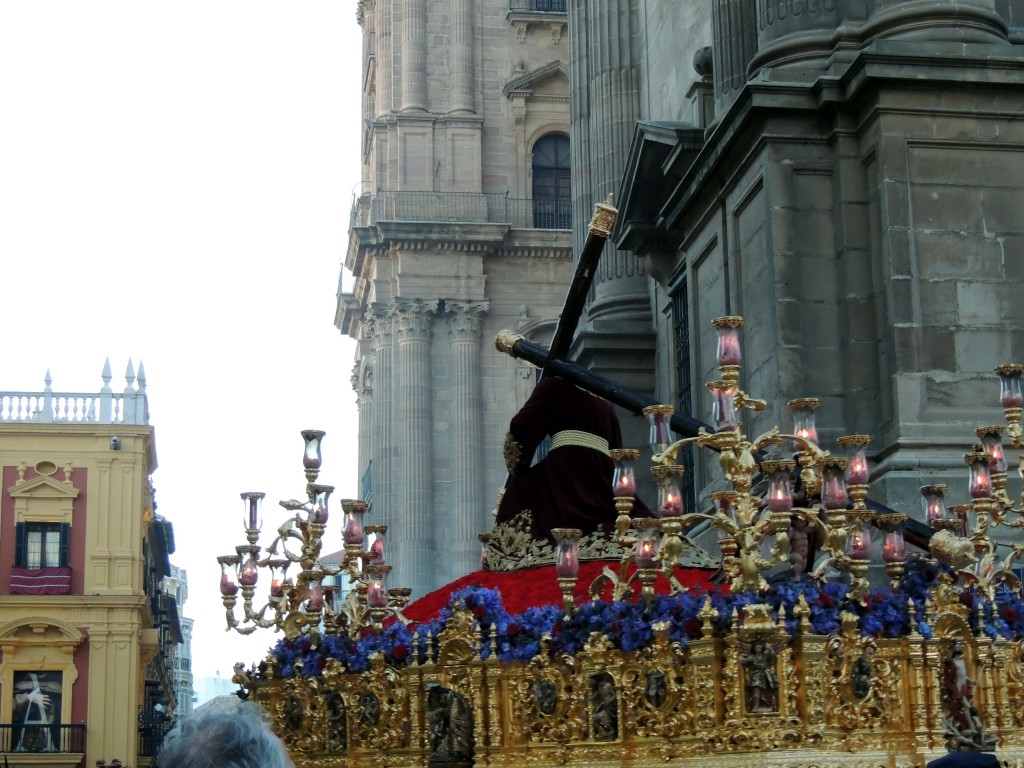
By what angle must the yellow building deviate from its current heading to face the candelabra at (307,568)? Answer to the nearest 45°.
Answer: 0° — it already faces it

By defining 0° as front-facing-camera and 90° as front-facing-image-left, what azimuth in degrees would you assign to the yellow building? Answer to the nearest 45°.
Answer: approximately 0°

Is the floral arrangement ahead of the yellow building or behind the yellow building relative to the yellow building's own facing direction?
ahead

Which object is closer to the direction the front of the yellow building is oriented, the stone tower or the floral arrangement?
the floral arrangement

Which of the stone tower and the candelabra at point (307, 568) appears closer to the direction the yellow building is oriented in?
the candelabra

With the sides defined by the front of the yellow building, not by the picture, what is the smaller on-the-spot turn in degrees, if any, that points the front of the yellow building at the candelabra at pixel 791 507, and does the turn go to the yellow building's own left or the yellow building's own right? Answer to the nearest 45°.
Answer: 0° — it already faces it

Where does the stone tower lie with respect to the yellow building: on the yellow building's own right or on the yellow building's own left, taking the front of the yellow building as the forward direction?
on the yellow building's own left
